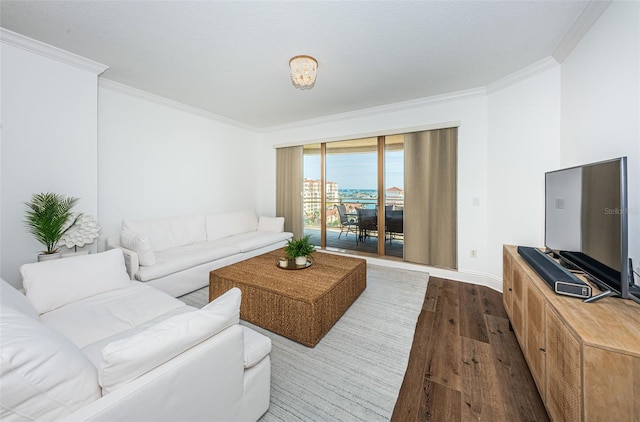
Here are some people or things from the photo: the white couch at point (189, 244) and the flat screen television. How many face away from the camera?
0

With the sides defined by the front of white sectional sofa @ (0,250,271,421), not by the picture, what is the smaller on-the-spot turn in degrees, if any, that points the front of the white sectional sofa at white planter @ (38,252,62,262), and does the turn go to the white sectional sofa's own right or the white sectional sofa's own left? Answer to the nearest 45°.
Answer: approximately 45° to the white sectional sofa's own left

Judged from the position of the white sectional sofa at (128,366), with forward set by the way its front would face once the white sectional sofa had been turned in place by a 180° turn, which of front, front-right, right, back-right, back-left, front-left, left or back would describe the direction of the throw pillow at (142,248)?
back-right

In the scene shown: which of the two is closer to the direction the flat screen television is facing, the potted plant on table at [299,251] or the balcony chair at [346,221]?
the potted plant on table

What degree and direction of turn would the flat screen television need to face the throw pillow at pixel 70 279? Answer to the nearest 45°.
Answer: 0° — it already faces it

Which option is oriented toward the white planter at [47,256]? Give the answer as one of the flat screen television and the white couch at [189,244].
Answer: the flat screen television

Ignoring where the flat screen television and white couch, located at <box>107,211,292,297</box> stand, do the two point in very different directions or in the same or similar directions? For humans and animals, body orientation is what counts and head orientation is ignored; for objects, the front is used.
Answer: very different directions

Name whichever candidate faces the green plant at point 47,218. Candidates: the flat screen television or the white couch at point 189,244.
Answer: the flat screen television

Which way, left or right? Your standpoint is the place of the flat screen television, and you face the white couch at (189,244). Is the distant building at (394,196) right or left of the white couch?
right

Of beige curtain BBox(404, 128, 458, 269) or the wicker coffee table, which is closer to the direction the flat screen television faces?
the wicker coffee table

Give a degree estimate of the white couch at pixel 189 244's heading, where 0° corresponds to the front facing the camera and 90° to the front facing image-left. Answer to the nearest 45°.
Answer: approximately 315°

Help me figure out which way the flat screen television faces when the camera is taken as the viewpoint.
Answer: facing the viewer and to the left of the viewer

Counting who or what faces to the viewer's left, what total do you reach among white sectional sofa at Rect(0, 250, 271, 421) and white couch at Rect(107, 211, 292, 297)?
0

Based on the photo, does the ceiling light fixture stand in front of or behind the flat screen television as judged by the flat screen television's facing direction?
in front

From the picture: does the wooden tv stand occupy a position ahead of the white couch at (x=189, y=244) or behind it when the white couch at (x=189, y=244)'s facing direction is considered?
ahead

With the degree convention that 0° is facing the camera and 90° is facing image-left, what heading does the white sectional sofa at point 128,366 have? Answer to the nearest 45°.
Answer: approximately 225°
